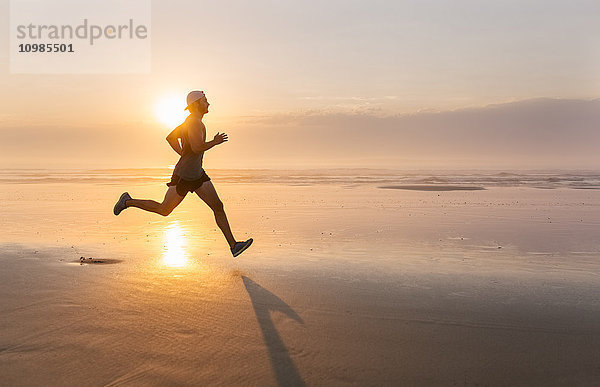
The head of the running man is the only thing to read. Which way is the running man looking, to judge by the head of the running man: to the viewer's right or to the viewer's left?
to the viewer's right

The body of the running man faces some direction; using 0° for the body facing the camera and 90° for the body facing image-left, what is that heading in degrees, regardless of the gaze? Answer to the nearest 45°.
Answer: approximately 270°
